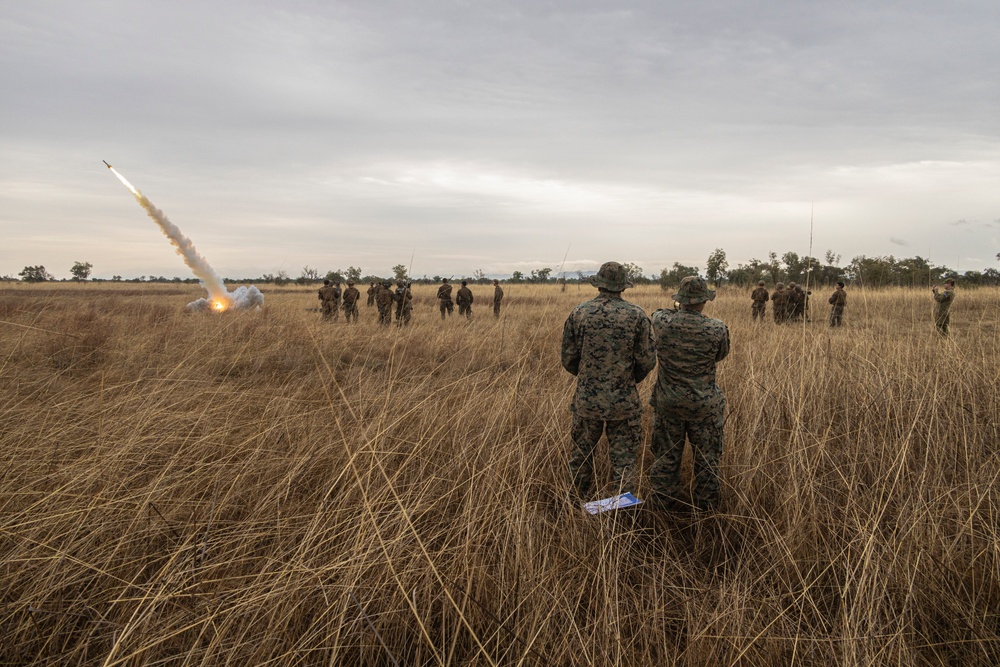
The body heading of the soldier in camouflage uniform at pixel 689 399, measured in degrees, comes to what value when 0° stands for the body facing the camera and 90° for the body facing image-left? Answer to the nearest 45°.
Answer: approximately 180°

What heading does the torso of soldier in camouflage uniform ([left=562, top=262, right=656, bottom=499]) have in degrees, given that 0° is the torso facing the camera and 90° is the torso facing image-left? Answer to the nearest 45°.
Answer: approximately 180°

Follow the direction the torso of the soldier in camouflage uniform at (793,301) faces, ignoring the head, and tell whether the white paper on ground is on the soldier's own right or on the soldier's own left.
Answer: on the soldier's own left
